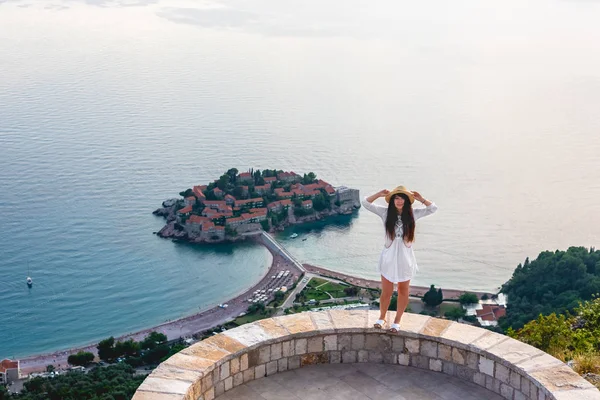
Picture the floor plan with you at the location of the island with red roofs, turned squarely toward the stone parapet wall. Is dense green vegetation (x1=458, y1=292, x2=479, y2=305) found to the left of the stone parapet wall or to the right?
left

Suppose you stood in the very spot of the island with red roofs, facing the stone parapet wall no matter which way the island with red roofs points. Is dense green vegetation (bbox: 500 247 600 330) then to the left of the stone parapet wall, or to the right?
left

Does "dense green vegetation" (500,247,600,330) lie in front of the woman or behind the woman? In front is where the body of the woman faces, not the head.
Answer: behind

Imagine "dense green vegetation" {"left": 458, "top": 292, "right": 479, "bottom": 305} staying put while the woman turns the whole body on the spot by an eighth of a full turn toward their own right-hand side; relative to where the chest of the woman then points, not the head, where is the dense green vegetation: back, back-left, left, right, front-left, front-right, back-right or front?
back-right

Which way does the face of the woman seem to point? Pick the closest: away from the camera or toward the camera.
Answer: toward the camera

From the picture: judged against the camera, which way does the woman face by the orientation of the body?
toward the camera

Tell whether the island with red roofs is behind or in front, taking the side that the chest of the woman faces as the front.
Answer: behind
